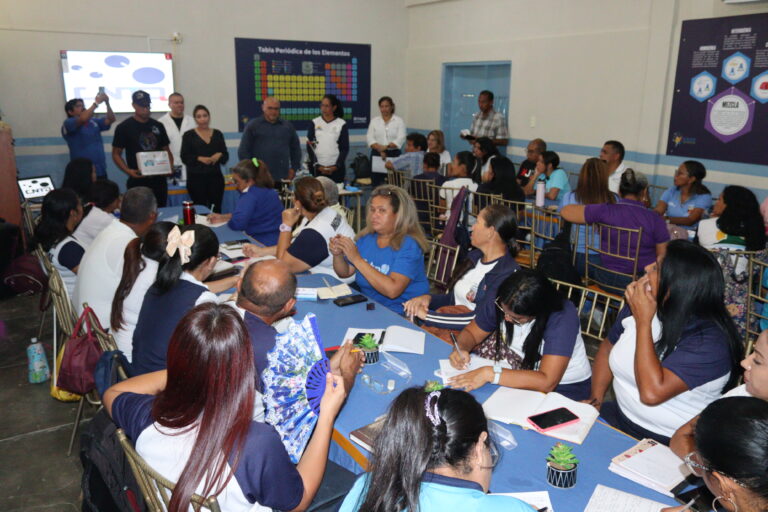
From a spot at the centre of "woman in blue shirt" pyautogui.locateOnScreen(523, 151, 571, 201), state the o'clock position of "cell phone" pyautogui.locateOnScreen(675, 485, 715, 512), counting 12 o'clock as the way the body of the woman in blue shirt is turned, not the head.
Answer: The cell phone is roughly at 9 o'clock from the woman in blue shirt.

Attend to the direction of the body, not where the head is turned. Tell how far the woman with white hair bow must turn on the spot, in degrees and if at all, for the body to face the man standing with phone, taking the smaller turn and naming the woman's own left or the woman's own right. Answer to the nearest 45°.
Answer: approximately 45° to the woman's own left

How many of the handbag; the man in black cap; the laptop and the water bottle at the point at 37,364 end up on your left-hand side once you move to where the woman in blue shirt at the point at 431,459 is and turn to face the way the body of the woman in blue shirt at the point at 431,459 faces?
4

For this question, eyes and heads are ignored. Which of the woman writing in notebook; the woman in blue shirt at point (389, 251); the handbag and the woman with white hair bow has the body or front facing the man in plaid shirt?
the woman with white hair bow

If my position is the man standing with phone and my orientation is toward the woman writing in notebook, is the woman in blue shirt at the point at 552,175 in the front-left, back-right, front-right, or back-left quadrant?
front-left

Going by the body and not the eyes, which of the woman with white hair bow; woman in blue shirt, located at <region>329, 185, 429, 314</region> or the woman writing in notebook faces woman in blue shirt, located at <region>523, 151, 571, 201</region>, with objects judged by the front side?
the woman with white hair bow

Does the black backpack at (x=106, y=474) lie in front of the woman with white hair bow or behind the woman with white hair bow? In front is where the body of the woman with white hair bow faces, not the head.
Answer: behind

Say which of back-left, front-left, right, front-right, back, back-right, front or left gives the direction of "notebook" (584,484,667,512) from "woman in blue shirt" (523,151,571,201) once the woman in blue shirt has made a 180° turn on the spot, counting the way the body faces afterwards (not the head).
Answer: right

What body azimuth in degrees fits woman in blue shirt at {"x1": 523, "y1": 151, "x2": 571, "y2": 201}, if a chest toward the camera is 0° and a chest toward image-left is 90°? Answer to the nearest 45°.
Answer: approximately 90°

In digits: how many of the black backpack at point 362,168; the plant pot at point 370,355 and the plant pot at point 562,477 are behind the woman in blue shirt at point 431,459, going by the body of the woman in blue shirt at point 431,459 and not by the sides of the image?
0

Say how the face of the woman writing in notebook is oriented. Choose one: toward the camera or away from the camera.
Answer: toward the camera

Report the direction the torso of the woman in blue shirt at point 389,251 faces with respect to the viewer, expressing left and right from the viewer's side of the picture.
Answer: facing the viewer and to the left of the viewer

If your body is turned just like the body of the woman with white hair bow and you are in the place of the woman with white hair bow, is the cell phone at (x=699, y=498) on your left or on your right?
on your right

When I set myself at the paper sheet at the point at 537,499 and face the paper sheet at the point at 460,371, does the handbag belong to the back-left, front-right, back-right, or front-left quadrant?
front-left

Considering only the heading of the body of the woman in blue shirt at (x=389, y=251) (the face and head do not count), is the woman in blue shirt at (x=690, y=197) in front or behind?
behind

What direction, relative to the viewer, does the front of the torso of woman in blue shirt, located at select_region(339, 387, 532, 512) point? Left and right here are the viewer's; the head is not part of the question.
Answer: facing away from the viewer and to the right of the viewer
